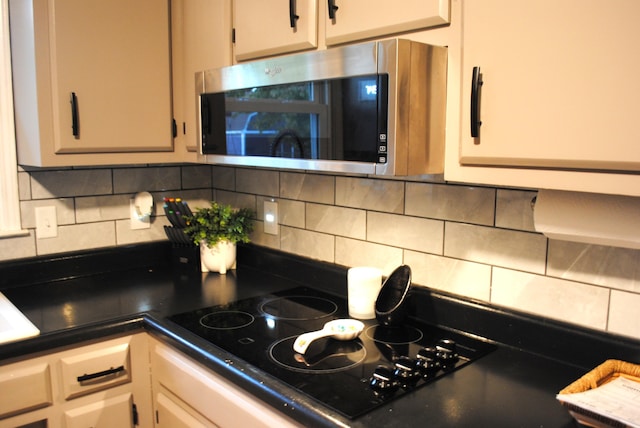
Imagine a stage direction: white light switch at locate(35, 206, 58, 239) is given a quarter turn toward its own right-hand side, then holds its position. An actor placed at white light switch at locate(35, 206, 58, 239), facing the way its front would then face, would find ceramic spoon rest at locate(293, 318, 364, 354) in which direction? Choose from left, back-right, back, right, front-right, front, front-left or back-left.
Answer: back-left

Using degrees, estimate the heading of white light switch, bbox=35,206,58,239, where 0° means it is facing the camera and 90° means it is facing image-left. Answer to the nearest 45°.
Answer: approximately 0°

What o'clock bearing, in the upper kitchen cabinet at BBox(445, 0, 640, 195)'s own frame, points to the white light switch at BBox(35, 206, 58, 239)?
The white light switch is roughly at 2 o'clock from the upper kitchen cabinet.

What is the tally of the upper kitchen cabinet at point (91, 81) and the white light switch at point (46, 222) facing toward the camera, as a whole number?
2

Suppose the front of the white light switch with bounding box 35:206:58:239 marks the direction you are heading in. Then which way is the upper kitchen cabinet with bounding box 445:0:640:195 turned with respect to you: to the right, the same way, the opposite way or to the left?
to the right

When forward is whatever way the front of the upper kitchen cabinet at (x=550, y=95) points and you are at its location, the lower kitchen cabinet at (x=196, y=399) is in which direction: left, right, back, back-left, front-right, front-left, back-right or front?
front-right

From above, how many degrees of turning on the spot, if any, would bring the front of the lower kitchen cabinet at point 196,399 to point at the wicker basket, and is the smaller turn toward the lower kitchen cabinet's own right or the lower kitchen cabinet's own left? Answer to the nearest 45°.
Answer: approximately 90° to the lower kitchen cabinet's own left

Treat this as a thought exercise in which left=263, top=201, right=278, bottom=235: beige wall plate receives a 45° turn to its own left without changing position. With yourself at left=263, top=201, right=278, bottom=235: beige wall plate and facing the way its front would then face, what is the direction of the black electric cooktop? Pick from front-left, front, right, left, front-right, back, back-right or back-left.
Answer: front

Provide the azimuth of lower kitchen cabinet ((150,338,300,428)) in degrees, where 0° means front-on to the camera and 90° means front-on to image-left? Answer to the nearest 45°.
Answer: approximately 45°

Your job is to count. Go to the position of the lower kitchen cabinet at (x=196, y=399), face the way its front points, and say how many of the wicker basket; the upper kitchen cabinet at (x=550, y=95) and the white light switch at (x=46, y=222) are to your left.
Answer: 2

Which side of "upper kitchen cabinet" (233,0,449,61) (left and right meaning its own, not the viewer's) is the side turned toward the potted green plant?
right

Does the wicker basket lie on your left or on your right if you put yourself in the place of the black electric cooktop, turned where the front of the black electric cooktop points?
on your left
